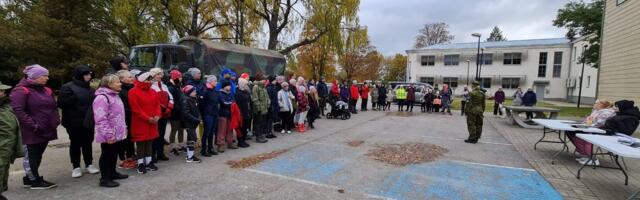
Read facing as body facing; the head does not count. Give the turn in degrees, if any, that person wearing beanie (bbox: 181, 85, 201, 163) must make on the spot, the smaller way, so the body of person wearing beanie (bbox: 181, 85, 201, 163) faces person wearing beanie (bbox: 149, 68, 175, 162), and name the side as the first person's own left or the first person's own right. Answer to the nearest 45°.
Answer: approximately 180°

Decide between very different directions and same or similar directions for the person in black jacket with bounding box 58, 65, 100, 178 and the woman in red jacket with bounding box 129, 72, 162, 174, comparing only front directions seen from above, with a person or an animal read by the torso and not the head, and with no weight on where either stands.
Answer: same or similar directions

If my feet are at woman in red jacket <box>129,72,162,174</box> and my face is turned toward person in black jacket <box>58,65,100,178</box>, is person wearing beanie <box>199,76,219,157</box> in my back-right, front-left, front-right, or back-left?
back-right

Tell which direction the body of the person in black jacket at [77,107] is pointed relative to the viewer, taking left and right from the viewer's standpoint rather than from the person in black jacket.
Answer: facing the viewer and to the right of the viewer

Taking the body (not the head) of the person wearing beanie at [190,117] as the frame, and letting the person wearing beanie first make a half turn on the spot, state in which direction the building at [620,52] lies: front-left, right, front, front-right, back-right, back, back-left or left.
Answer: back

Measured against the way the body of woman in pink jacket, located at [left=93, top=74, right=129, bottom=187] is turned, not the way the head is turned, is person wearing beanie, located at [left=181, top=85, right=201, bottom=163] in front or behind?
in front

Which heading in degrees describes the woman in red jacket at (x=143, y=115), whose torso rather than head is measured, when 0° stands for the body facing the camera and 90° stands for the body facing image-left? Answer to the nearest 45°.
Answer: approximately 315°

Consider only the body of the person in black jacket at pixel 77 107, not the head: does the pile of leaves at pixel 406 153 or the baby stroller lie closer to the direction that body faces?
the pile of leaves

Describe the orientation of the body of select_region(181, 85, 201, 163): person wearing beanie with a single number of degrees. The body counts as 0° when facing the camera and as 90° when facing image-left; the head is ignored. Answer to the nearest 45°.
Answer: approximately 270°
